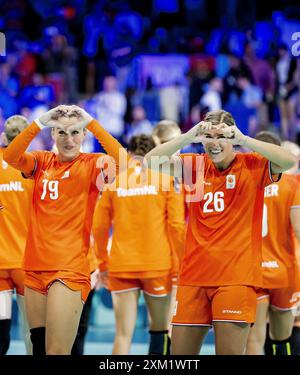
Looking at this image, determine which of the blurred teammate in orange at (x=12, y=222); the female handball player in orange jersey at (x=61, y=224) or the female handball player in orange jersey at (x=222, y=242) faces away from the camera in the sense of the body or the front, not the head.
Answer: the blurred teammate in orange

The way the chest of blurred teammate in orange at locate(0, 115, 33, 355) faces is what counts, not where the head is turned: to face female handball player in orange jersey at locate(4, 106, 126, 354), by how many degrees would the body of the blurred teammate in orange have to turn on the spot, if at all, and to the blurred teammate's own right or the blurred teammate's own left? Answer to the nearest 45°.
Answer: approximately 180°

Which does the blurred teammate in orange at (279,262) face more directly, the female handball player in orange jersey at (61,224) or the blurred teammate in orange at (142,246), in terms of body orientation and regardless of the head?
the blurred teammate in orange

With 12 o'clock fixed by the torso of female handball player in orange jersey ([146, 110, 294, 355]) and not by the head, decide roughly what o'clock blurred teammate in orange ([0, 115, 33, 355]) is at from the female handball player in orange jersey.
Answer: The blurred teammate in orange is roughly at 4 o'clock from the female handball player in orange jersey.

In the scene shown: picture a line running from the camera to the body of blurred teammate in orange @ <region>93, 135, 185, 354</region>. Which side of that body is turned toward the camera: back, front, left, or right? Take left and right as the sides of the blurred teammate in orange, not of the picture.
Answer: back

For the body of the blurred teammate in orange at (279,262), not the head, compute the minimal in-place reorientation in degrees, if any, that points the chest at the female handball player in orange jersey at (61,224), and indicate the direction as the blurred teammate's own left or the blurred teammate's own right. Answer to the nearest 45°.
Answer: approximately 135° to the blurred teammate's own left

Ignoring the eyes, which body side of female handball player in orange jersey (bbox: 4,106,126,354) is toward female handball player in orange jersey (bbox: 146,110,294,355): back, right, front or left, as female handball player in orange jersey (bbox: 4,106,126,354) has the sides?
left

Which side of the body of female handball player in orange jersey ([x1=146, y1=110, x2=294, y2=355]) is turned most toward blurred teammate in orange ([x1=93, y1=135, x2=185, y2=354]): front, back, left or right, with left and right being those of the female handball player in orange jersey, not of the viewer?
back

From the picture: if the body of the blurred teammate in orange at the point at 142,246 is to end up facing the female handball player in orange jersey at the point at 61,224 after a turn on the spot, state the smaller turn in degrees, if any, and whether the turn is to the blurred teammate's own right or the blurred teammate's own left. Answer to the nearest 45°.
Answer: approximately 180°

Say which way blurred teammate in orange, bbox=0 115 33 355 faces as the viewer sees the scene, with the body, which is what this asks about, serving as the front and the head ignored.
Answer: away from the camera

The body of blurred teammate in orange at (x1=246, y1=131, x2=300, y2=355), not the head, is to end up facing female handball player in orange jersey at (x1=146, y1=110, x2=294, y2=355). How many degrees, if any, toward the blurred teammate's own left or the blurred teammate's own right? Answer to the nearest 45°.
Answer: approximately 180°
